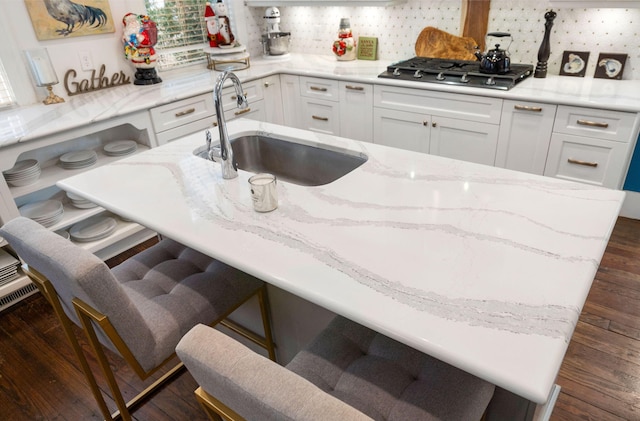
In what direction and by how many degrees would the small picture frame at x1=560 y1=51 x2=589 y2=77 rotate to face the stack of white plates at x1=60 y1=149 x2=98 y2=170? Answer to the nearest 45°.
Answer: approximately 45° to its right

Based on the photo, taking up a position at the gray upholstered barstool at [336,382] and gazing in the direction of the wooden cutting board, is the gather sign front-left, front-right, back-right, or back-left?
front-left

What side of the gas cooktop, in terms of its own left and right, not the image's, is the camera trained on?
front

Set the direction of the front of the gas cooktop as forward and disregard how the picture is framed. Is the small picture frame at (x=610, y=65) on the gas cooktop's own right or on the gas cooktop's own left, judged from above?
on the gas cooktop's own left

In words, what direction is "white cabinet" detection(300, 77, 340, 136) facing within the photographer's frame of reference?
facing the viewer and to the left of the viewer

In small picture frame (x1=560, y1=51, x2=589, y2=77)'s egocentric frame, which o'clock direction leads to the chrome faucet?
The chrome faucet is roughly at 1 o'clock from the small picture frame.

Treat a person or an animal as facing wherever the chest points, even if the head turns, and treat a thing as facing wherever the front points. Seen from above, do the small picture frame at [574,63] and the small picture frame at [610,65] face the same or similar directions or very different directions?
same or similar directions

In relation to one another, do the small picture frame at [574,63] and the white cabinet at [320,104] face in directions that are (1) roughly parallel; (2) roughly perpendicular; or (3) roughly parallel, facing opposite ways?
roughly parallel

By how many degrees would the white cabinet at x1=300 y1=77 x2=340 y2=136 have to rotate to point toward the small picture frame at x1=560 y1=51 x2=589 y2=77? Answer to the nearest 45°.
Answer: approximately 135° to its left

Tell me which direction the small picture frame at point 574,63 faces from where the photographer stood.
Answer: facing the viewer

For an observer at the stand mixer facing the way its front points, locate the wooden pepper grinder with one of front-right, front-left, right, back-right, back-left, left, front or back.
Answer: front-left

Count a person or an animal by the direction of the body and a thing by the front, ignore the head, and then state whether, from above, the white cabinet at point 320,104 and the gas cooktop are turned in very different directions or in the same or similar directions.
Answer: same or similar directions

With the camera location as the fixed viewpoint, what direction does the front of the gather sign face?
facing the viewer and to the right of the viewer

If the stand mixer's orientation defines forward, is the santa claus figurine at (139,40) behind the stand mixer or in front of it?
in front

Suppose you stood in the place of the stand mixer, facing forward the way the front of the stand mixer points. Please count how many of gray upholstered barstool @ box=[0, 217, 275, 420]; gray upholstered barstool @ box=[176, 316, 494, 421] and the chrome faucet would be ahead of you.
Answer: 3

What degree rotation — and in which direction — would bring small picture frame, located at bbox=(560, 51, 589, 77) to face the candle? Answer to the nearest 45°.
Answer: approximately 45° to its right

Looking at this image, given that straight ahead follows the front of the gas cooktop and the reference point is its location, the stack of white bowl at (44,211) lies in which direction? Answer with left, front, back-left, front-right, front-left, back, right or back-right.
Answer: front-right

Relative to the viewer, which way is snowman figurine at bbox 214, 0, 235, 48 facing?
toward the camera

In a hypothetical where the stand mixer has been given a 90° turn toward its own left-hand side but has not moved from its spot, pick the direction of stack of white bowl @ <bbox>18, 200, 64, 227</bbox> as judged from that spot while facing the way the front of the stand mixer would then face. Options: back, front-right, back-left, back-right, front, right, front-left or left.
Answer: back-right
